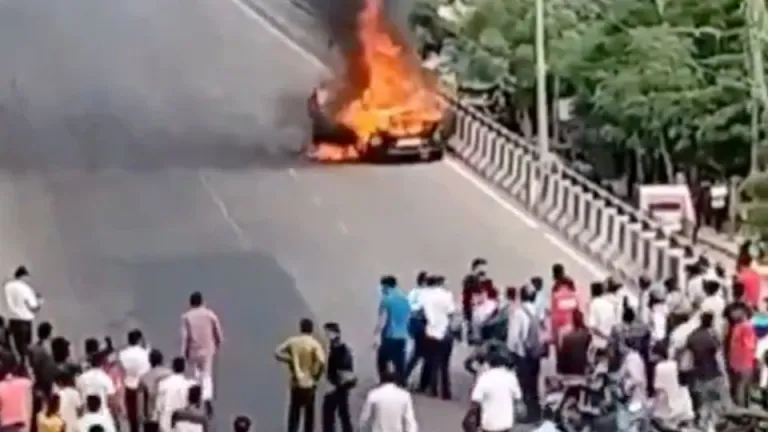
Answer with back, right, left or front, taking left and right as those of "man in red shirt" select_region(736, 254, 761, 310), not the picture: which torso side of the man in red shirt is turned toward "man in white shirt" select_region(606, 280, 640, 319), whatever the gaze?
left

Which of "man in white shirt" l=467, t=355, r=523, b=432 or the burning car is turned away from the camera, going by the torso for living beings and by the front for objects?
the man in white shirt

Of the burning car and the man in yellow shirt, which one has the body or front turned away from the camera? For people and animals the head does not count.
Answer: the man in yellow shirt

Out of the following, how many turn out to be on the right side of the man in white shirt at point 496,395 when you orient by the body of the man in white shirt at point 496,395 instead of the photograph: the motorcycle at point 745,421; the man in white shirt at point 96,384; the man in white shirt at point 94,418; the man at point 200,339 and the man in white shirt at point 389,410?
1

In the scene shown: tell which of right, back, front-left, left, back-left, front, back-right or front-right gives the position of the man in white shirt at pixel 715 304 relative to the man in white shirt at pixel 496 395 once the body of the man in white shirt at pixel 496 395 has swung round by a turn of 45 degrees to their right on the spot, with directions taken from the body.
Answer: front

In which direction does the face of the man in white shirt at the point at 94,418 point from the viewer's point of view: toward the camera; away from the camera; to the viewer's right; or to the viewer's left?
away from the camera

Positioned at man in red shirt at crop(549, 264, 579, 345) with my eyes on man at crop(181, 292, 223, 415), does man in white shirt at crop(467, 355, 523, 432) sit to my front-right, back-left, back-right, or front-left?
front-left

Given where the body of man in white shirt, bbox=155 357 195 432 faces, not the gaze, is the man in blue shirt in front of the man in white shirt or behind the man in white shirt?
in front

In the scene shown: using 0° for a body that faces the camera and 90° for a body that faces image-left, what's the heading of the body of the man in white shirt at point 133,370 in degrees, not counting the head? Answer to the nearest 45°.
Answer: approximately 180°

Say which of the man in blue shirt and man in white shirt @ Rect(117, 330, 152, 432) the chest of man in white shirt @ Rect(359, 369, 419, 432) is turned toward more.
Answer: the man in blue shirt

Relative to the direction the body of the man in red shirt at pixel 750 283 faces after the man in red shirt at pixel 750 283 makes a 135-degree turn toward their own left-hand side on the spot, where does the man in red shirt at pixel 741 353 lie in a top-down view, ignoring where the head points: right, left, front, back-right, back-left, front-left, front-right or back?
front

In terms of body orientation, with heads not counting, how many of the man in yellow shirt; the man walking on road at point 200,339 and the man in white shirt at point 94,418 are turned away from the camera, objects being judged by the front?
3

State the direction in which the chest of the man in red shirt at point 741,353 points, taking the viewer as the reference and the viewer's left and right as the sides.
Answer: facing away from the viewer and to the left of the viewer

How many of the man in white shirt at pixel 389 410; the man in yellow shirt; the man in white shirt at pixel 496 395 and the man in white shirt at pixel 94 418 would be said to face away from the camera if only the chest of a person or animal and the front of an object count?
4

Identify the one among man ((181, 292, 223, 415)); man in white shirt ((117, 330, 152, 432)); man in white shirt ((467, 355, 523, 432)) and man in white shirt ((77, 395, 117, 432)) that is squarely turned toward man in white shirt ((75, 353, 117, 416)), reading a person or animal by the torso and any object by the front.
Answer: man in white shirt ((77, 395, 117, 432))

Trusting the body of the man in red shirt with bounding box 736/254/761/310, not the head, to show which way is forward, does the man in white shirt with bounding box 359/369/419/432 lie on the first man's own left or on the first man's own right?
on the first man's own left

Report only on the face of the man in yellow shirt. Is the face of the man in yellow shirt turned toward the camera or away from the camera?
away from the camera

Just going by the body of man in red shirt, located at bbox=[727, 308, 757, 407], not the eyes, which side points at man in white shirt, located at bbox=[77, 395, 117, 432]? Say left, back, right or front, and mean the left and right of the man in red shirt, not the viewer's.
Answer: left
